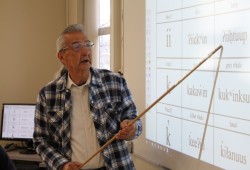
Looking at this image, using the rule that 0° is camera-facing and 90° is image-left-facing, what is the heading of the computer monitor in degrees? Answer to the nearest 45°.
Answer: approximately 0°
